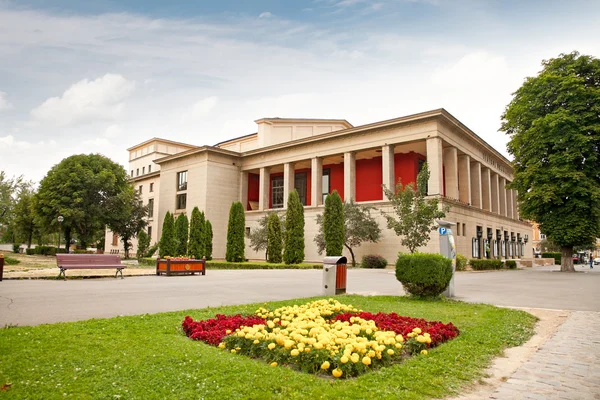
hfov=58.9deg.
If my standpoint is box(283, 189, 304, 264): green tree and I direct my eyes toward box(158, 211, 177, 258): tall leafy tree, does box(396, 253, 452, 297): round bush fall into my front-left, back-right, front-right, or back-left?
back-left

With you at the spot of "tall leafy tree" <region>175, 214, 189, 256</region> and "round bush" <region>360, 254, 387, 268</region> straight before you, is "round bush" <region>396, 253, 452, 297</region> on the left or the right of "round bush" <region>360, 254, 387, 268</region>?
right
